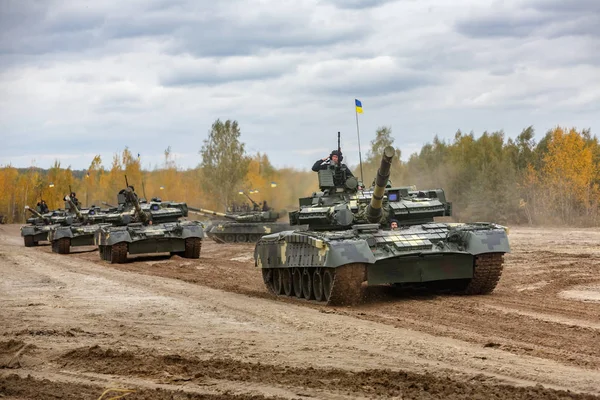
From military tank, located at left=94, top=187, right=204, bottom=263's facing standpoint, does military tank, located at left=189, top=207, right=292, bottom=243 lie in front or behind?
behind

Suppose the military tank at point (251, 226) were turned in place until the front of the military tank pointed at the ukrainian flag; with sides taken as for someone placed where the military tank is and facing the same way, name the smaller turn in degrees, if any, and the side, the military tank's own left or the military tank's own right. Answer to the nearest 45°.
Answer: approximately 90° to the military tank's own left

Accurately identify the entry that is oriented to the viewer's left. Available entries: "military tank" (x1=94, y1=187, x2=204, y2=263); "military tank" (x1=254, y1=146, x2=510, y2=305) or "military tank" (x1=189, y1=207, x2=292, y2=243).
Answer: "military tank" (x1=189, y1=207, x2=292, y2=243)

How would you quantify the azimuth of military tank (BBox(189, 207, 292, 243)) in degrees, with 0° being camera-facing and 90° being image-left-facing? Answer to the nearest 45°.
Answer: approximately 90°

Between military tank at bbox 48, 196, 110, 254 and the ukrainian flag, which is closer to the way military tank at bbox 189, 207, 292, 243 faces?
the military tank

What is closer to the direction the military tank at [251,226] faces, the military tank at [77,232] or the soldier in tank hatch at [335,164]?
the military tank

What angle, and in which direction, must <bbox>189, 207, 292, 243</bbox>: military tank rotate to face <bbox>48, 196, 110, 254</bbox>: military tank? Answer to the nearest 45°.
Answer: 0° — it already faces it
